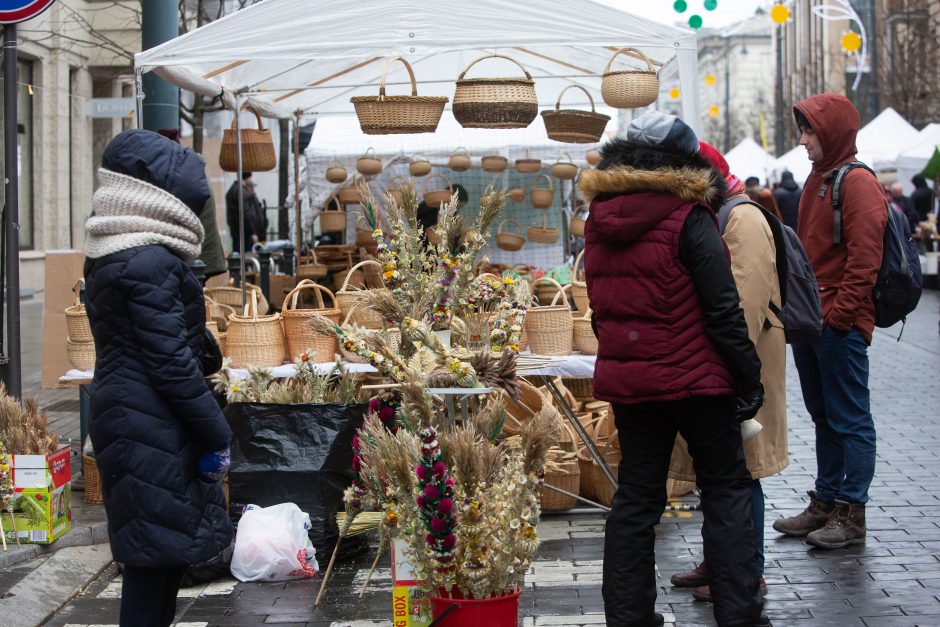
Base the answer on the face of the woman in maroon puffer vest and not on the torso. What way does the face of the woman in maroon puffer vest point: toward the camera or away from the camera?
away from the camera

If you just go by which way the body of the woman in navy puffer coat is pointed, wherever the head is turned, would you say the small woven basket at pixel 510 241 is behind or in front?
in front

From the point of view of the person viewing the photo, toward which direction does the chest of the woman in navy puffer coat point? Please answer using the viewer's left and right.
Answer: facing away from the viewer and to the right of the viewer

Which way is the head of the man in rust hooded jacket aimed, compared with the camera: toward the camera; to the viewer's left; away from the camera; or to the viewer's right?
to the viewer's left

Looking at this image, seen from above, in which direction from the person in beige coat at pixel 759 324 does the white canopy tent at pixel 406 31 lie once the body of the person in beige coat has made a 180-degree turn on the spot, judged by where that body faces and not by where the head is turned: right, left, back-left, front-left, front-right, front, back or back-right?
back-left

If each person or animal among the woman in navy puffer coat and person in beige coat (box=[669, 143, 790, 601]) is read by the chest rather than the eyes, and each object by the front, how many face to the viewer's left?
1

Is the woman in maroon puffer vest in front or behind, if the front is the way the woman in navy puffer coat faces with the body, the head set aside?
in front

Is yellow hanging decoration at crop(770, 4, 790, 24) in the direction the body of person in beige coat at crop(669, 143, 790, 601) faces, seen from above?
no

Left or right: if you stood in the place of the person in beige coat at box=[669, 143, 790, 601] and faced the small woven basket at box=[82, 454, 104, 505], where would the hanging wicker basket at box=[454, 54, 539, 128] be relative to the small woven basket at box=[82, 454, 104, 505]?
right

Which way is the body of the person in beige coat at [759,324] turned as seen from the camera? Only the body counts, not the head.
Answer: to the viewer's left

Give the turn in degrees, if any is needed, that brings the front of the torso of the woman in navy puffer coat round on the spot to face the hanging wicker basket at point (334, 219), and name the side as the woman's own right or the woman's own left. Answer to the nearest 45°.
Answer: approximately 45° to the woman's own left
